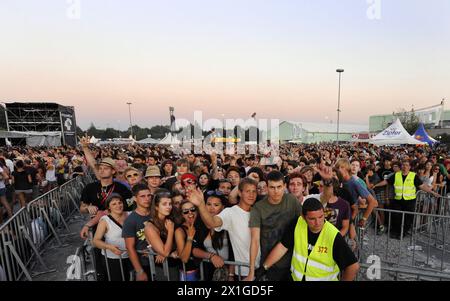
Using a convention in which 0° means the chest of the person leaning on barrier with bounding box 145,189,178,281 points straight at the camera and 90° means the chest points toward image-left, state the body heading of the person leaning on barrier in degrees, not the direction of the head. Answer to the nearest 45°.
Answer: approximately 315°

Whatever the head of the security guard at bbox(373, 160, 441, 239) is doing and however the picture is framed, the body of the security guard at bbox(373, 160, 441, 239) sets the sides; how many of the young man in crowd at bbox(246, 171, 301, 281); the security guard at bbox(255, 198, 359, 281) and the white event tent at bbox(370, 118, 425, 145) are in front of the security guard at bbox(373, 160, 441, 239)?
2

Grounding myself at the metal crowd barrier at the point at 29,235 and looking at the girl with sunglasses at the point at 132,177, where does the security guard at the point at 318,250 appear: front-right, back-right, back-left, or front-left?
front-right

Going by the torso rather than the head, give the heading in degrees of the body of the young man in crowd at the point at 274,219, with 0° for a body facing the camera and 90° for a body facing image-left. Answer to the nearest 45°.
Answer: approximately 0°

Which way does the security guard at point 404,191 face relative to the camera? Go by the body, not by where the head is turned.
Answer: toward the camera

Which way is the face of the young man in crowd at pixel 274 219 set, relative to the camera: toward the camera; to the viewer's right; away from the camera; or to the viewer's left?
toward the camera

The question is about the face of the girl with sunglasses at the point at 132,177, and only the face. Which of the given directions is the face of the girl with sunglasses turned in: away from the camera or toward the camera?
toward the camera

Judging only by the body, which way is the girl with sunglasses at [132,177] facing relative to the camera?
toward the camera

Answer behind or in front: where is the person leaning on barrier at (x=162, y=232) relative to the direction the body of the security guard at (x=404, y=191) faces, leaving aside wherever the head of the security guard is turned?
in front

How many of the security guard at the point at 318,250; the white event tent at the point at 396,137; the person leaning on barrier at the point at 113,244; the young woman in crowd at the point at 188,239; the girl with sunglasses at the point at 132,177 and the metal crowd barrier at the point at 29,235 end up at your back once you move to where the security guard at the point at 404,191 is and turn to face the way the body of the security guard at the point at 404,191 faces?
1

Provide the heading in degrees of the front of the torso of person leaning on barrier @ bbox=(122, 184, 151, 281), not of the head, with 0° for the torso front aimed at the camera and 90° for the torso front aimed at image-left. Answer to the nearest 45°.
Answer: approximately 315°
